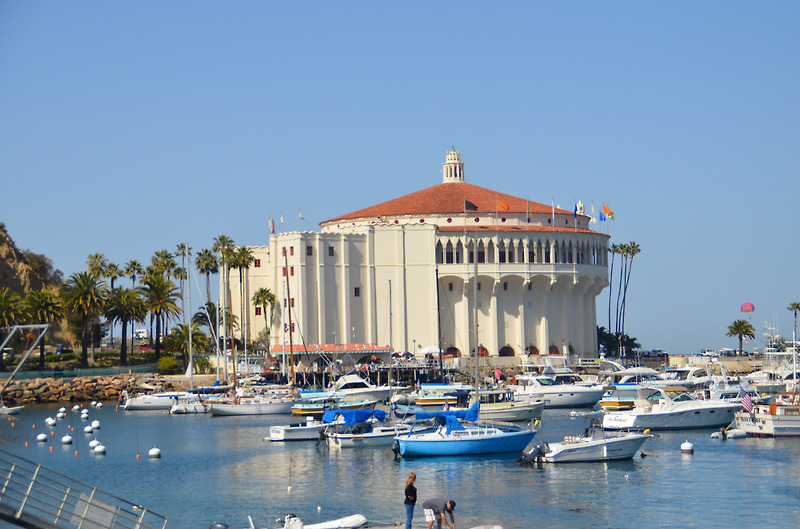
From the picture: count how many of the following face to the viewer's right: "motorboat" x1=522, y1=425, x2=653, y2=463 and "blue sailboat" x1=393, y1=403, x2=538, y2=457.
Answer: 2

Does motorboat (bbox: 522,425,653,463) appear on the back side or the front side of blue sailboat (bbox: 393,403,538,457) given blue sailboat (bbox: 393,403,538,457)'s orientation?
on the front side

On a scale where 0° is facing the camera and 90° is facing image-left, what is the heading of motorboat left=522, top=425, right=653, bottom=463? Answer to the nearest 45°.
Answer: approximately 270°

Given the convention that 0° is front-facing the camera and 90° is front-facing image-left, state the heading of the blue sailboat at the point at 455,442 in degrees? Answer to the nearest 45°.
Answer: approximately 270°

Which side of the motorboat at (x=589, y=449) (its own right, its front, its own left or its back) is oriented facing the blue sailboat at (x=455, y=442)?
back
